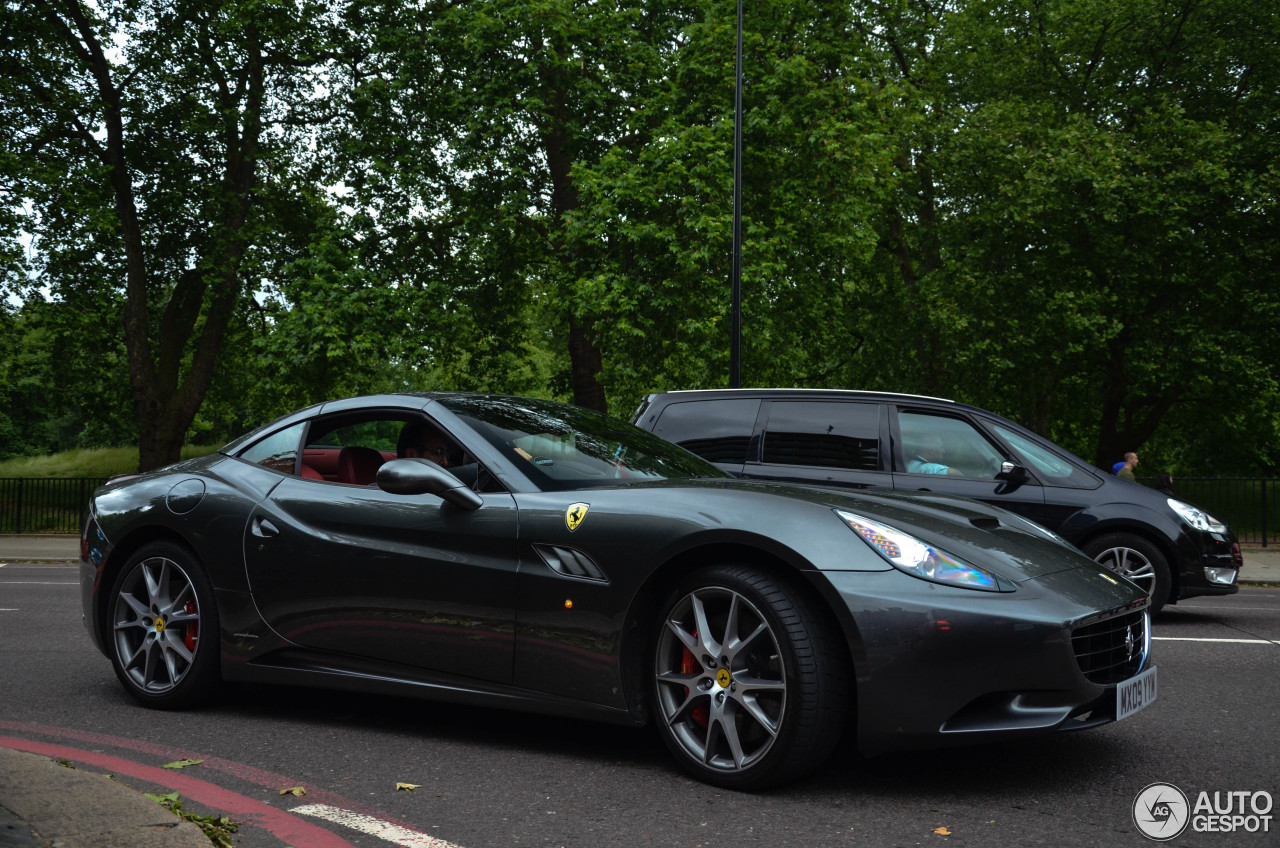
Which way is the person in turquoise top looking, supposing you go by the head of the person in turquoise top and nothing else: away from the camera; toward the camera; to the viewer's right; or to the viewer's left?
to the viewer's right

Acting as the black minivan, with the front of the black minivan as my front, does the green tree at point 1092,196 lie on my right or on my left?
on my left

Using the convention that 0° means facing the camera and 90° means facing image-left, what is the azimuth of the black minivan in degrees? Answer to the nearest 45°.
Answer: approximately 270°

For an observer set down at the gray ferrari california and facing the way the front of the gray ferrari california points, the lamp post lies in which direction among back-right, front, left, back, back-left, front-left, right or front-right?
back-left

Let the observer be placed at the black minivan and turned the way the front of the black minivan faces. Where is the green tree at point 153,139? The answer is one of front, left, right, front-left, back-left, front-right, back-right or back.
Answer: back-left

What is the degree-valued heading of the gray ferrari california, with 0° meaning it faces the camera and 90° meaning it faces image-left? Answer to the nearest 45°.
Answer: approximately 315°

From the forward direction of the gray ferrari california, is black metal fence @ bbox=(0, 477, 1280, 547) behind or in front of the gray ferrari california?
behind

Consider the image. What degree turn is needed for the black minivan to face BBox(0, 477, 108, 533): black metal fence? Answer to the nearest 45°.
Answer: approximately 135° to its left

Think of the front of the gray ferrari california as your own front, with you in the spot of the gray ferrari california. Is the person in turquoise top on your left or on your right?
on your left

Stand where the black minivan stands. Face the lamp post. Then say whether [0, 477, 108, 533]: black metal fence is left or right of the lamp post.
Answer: left
